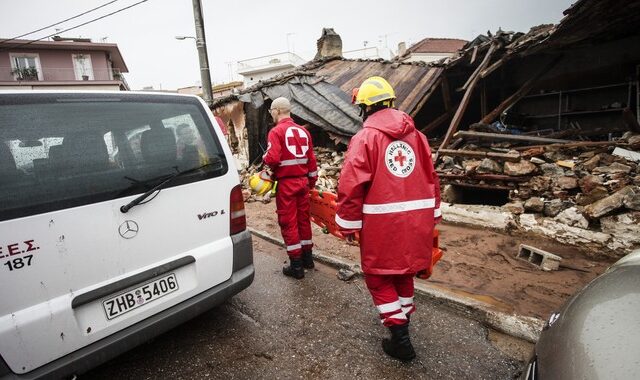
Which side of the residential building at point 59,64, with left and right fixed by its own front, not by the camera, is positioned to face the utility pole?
front

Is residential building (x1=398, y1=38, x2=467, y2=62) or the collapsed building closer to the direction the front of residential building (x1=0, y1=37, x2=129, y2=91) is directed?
the collapsed building

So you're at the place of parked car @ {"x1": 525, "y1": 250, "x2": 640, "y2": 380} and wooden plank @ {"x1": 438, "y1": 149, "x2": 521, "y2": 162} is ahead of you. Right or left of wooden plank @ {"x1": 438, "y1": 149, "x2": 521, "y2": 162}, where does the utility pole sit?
left

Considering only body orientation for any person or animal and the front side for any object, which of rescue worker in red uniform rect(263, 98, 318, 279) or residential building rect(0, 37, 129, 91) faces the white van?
the residential building

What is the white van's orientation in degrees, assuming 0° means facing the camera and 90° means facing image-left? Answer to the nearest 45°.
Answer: approximately 135°

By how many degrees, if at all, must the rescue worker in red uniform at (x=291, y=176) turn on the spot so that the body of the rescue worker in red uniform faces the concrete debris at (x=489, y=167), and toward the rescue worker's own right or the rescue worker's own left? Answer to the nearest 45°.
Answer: approximately 90° to the rescue worker's own right

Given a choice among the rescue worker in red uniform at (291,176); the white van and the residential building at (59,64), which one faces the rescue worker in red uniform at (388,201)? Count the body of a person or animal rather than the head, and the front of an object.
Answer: the residential building

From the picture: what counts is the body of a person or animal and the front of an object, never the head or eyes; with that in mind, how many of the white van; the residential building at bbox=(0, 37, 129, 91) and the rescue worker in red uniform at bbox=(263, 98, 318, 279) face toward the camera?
1

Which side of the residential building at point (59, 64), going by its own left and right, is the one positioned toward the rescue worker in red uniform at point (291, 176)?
front

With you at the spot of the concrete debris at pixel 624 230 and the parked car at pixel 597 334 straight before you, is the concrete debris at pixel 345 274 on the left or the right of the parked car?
right

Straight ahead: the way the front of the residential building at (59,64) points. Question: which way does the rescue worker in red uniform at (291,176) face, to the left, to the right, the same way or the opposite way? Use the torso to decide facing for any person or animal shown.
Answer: the opposite way
